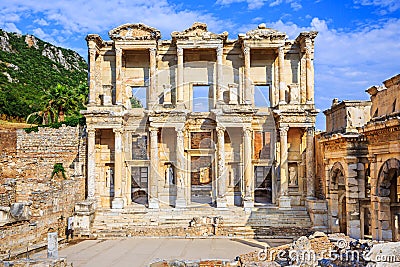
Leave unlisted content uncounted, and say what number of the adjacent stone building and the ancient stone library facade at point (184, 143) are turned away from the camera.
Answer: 0

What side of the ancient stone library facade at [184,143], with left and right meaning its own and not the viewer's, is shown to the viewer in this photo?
front

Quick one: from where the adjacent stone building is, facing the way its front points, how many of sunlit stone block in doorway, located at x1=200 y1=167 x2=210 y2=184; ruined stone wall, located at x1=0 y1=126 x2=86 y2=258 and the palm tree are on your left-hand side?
0

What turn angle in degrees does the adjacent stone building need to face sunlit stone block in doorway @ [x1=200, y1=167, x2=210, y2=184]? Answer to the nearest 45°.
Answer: approximately 90° to its right

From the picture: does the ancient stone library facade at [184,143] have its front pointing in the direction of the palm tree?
no

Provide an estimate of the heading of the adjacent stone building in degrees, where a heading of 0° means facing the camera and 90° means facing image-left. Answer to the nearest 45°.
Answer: approximately 45°

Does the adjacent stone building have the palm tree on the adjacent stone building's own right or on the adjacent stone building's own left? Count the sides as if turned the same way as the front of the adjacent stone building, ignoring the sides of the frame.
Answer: on the adjacent stone building's own right

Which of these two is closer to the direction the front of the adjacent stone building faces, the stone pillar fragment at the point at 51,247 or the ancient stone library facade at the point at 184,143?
the stone pillar fragment
